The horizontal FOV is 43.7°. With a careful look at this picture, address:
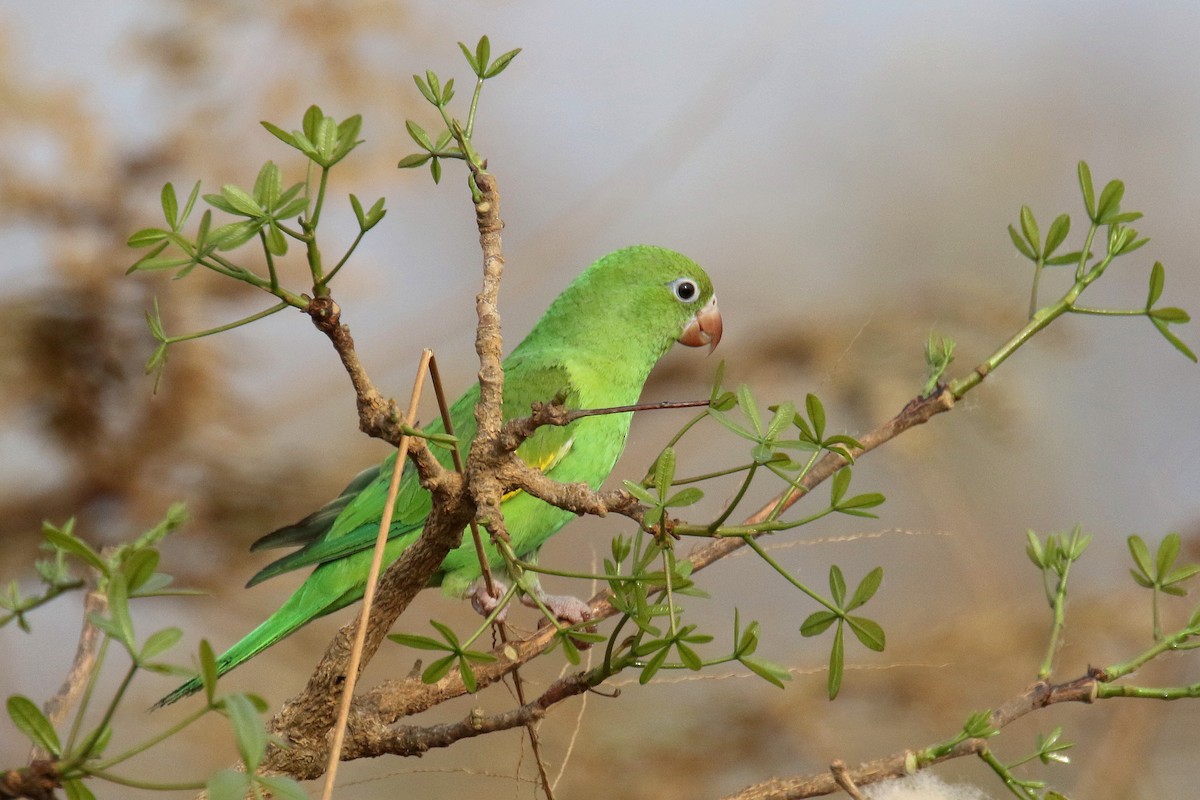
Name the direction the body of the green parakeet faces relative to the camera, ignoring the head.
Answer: to the viewer's right
